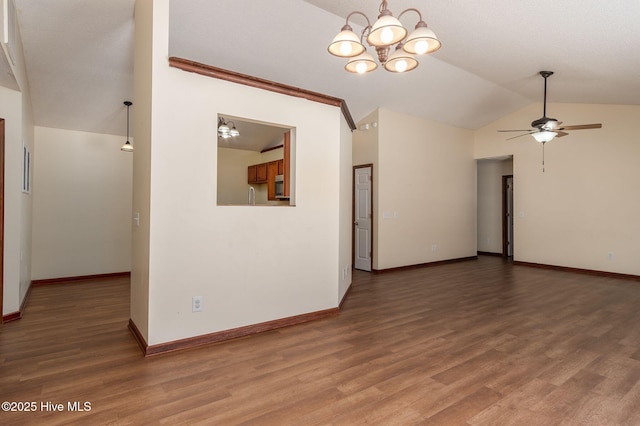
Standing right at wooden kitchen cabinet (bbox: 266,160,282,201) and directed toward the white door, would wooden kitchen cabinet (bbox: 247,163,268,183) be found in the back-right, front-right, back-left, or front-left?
back-left

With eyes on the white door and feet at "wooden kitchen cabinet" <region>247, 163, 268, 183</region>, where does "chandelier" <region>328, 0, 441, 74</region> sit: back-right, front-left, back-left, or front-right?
front-right

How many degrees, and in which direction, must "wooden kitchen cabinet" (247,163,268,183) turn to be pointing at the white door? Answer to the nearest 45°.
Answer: approximately 90° to its left

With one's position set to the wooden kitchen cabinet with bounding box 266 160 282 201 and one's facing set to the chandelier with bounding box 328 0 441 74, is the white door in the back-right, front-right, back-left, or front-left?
front-left

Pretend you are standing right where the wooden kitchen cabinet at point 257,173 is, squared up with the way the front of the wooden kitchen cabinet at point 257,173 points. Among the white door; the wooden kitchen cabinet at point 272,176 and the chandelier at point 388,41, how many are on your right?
0

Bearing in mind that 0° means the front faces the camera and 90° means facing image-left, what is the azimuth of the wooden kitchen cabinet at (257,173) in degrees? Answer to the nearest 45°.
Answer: approximately 45°

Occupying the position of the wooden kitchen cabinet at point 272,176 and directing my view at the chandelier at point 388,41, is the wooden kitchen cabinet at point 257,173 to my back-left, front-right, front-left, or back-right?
back-right

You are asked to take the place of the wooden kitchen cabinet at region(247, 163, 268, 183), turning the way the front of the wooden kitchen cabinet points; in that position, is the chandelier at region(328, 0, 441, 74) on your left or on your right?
on your left

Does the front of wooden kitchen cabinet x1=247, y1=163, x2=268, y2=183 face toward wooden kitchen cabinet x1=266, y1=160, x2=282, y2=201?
no

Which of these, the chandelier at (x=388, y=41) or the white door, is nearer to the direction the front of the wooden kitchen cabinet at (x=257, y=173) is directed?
the chandelier
